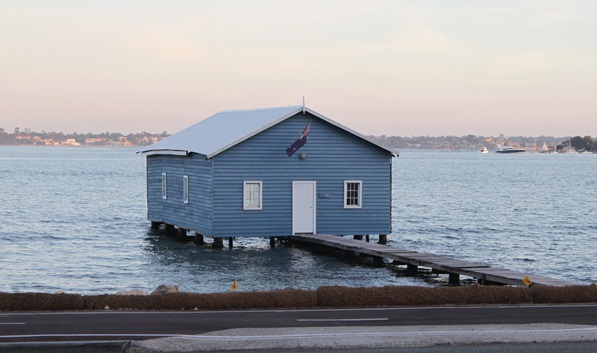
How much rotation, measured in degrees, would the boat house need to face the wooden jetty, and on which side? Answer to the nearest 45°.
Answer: approximately 45° to its left

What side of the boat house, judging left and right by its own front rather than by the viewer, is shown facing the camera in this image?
front
